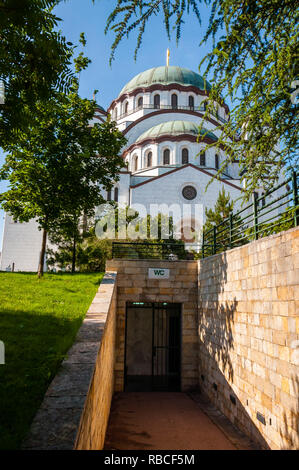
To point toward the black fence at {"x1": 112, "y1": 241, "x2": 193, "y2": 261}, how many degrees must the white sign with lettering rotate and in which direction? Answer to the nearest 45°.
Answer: approximately 180°

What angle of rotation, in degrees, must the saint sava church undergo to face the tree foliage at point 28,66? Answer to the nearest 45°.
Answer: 0° — it already faces it

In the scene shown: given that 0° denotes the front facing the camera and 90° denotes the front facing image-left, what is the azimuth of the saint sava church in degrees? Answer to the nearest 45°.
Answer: approximately 0°

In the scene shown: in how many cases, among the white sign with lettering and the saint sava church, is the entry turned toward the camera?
2

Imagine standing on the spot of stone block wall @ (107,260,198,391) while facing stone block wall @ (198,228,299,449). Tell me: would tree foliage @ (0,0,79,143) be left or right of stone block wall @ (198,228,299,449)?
right

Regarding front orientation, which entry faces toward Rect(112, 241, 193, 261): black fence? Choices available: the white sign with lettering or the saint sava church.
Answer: the saint sava church
